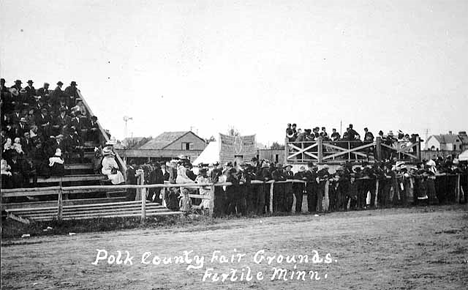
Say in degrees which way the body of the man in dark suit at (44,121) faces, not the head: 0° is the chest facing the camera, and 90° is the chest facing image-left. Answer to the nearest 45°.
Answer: approximately 315°

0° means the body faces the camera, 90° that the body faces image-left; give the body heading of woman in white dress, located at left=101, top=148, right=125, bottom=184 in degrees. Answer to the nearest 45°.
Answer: approximately 315°
